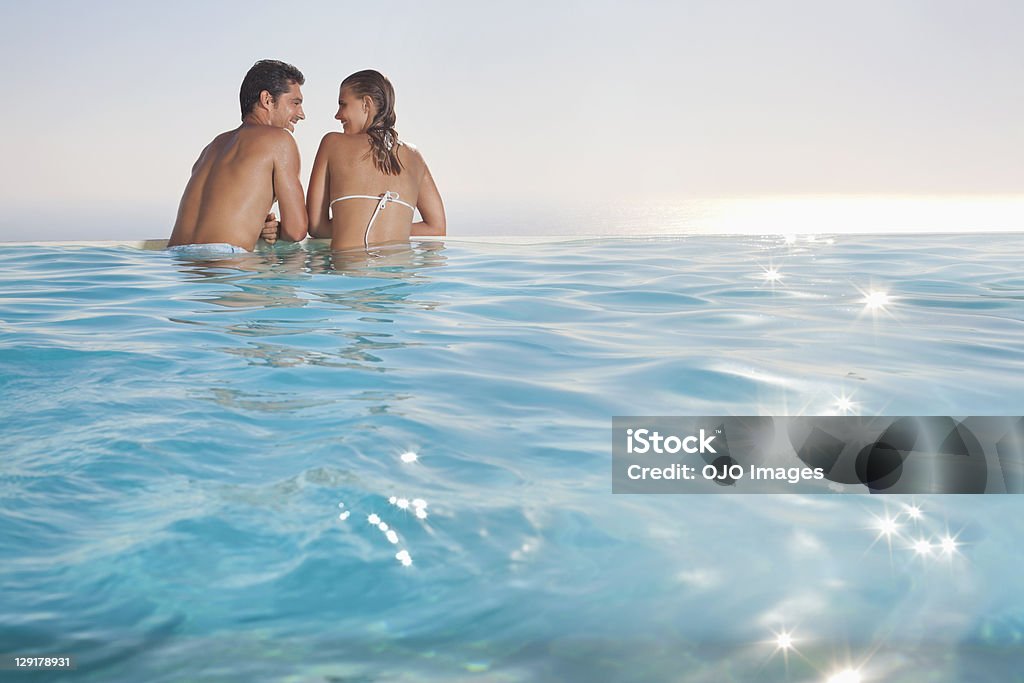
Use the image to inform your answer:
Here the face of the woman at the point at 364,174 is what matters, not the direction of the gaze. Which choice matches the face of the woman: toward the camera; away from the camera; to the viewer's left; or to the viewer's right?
to the viewer's left

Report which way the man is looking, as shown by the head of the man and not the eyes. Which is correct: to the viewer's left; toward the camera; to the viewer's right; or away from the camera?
to the viewer's right

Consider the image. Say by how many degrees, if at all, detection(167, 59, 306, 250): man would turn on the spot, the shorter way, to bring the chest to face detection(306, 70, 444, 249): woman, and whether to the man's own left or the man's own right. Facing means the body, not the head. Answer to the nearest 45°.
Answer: approximately 45° to the man's own right

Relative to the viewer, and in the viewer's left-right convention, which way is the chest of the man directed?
facing away from the viewer and to the right of the viewer
